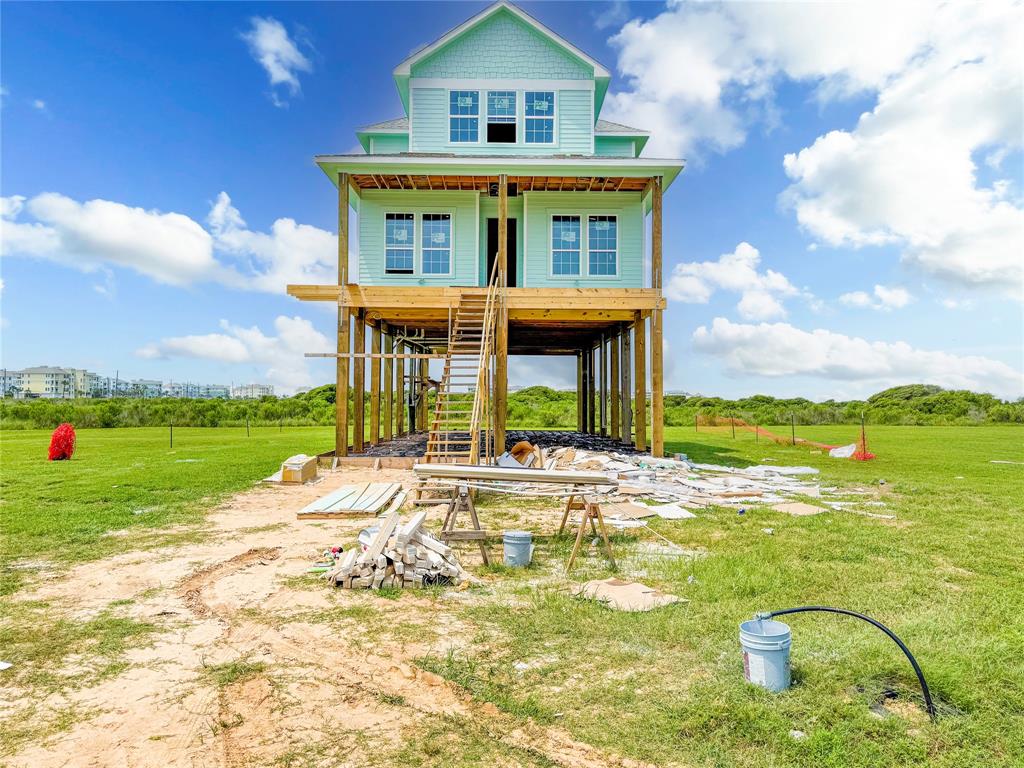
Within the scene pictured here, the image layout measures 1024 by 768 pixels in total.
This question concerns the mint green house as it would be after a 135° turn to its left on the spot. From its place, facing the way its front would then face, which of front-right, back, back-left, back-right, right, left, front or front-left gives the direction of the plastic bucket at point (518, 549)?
back-right

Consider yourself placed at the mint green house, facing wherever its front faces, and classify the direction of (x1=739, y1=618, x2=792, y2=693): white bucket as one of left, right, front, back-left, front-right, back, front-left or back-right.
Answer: front

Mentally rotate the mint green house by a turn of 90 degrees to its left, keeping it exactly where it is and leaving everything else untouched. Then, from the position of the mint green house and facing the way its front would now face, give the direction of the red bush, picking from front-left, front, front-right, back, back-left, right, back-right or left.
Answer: back

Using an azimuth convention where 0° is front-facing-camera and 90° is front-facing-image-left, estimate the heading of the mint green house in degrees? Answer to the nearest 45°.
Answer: approximately 0°

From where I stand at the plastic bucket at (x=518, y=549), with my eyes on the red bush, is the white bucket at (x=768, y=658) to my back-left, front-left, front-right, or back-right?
back-left
